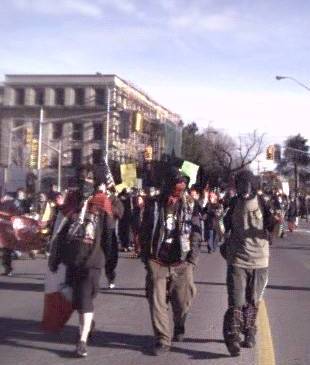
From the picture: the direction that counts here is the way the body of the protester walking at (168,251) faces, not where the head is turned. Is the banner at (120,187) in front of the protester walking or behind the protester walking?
behind

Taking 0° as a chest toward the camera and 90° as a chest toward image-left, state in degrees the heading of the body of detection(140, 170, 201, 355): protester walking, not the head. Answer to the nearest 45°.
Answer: approximately 0°
